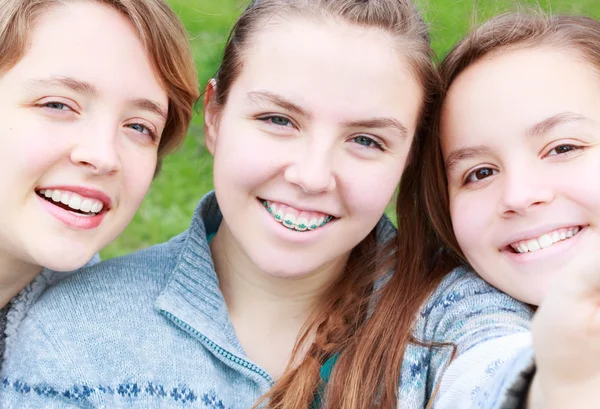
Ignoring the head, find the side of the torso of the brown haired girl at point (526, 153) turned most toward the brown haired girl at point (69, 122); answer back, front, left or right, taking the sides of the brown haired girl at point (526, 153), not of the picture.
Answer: right

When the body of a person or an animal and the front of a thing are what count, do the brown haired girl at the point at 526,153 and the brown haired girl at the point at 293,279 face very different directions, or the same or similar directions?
same or similar directions

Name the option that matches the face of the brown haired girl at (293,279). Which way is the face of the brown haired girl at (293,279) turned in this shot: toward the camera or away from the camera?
toward the camera

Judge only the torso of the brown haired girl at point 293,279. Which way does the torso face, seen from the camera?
toward the camera

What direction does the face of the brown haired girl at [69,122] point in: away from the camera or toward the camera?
toward the camera

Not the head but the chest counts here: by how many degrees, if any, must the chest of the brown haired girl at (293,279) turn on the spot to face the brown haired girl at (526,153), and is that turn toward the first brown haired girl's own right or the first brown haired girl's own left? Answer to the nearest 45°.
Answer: approximately 90° to the first brown haired girl's own left

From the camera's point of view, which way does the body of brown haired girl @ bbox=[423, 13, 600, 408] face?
toward the camera
